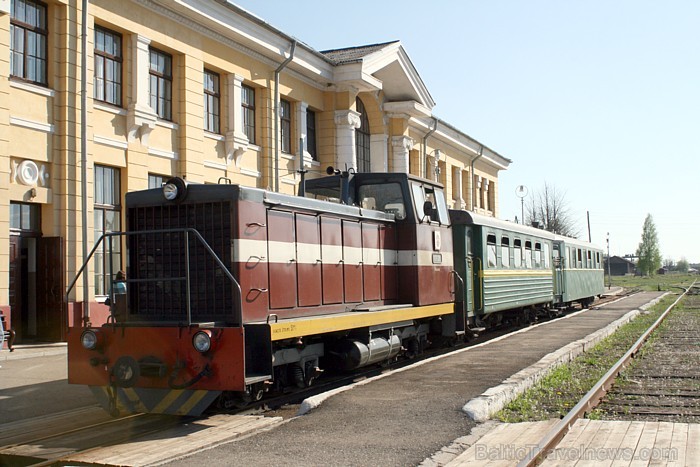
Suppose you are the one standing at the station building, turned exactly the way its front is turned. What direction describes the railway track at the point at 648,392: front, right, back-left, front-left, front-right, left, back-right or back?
front

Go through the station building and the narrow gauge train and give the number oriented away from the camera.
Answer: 0

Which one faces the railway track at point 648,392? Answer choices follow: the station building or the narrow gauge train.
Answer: the station building

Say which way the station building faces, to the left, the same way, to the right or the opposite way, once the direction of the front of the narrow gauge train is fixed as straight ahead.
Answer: to the left

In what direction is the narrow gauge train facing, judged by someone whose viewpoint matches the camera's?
facing the viewer and to the left of the viewer

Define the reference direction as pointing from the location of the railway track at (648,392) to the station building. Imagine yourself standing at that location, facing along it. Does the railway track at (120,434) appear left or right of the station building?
left
